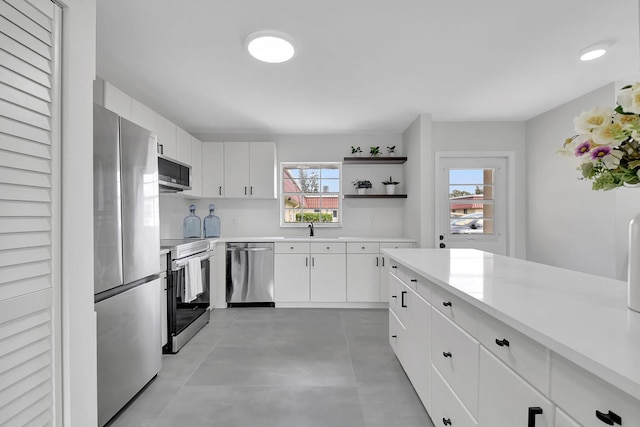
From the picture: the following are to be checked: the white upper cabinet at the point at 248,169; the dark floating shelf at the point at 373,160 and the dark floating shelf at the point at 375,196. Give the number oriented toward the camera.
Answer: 3

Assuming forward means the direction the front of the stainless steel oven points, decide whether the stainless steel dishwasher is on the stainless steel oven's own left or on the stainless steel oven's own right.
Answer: on the stainless steel oven's own left

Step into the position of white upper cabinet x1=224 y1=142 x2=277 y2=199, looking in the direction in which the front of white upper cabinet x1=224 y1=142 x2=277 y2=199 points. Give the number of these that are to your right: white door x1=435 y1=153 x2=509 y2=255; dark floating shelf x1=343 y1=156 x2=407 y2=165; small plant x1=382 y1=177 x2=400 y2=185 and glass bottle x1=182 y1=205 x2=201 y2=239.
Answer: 1

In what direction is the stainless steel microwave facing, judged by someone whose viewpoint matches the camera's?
facing the viewer and to the right of the viewer

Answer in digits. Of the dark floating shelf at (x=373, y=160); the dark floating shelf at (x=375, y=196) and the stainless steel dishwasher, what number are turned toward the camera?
3

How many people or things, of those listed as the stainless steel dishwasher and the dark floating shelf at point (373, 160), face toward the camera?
2

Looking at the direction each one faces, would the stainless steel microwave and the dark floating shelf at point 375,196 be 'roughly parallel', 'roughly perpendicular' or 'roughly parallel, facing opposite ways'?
roughly perpendicular

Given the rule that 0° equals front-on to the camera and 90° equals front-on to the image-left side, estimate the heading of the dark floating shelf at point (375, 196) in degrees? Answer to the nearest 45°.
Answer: approximately 0°

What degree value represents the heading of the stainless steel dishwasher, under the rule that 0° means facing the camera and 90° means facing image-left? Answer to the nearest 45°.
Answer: approximately 0°

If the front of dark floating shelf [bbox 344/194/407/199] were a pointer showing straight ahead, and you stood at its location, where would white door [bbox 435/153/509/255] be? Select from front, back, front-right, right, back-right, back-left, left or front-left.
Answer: left

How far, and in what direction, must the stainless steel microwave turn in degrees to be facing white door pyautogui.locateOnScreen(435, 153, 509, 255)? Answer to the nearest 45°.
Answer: approximately 45° to its left

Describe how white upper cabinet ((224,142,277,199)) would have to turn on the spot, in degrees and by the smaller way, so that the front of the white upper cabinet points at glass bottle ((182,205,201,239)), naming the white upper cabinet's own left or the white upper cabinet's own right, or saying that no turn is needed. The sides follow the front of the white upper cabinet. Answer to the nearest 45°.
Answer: approximately 90° to the white upper cabinet's own right

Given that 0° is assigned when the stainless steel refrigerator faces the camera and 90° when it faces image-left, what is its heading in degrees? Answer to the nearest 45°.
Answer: approximately 315°
